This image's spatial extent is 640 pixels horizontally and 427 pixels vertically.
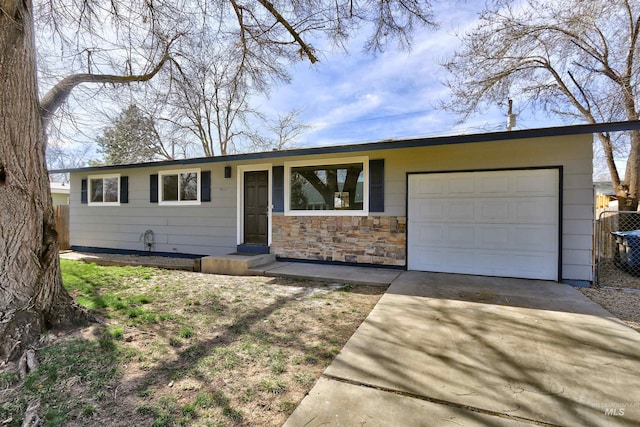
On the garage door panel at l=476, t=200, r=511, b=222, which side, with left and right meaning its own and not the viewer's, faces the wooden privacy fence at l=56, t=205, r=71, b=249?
right

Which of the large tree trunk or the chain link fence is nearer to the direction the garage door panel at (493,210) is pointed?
the large tree trunk

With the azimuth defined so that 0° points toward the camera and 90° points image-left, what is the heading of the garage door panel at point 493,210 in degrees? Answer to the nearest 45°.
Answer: approximately 0°

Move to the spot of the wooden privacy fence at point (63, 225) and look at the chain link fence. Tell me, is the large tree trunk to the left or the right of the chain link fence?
right

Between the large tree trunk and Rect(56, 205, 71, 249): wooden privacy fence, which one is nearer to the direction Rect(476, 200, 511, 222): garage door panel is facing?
the large tree trunk

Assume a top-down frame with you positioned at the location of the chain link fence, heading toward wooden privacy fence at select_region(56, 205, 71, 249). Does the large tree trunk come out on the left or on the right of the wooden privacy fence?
left

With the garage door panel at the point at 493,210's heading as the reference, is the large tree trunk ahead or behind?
ahead

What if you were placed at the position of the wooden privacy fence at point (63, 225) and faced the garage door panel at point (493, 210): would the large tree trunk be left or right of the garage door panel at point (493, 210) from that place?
right

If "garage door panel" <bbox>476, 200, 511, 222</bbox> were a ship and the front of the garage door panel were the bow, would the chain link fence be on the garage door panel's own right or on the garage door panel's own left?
on the garage door panel's own left
